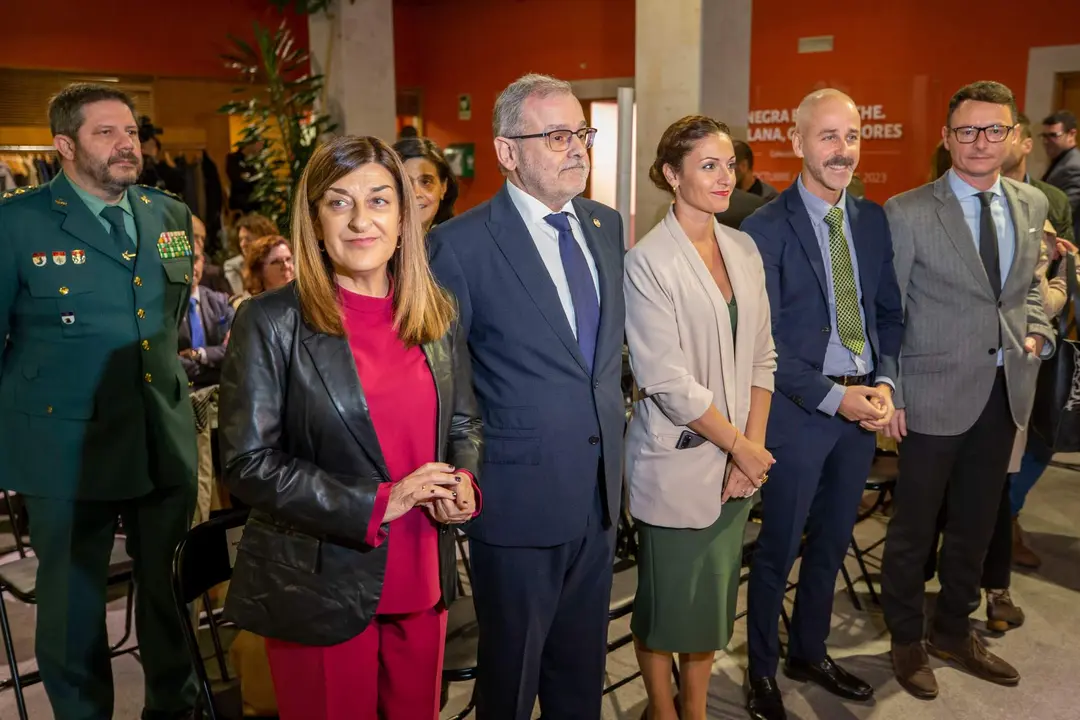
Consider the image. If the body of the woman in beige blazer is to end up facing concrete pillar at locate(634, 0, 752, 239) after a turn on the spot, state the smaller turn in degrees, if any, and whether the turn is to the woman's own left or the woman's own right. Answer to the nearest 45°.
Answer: approximately 135° to the woman's own left

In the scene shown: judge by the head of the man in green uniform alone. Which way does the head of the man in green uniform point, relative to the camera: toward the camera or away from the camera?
toward the camera

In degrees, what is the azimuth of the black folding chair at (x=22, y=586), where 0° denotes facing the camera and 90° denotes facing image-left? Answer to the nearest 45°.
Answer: approximately 315°

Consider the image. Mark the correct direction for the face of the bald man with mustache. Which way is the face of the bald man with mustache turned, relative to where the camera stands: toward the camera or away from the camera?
toward the camera

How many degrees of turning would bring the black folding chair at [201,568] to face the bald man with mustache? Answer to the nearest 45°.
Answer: approximately 45° to its left

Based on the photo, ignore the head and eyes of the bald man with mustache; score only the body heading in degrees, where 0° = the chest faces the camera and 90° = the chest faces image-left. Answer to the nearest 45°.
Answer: approximately 315°

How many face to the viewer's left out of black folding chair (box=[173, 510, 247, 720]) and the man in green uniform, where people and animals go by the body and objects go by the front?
0

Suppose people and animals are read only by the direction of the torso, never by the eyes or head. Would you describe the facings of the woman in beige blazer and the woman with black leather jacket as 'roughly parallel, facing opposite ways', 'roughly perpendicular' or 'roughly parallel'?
roughly parallel

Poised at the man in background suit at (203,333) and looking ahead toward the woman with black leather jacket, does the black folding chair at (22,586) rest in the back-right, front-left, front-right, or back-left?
front-right

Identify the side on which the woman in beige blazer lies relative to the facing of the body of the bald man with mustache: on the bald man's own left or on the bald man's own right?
on the bald man's own right

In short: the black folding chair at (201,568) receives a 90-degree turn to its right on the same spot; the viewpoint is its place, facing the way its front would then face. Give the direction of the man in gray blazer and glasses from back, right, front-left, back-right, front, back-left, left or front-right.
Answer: back-left
